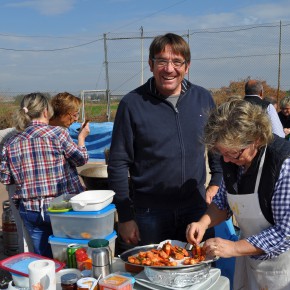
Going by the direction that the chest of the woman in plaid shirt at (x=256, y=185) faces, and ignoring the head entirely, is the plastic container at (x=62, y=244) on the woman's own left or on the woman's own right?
on the woman's own right

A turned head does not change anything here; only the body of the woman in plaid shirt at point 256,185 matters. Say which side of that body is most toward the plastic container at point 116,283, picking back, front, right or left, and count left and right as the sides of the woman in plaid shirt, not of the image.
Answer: front

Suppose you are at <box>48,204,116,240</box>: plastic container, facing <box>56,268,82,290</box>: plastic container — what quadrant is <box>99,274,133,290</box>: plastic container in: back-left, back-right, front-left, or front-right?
front-left

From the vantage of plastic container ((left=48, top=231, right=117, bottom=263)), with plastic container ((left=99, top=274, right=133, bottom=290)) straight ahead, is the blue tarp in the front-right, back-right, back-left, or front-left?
back-left

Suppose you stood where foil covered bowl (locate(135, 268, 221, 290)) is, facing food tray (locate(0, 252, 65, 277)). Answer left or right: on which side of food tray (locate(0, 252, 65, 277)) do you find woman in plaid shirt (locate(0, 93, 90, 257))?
right

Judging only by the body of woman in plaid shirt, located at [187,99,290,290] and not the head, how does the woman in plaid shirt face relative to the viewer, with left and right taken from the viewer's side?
facing the viewer and to the left of the viewer

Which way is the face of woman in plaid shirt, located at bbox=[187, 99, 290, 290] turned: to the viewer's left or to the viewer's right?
to the viewer's left
